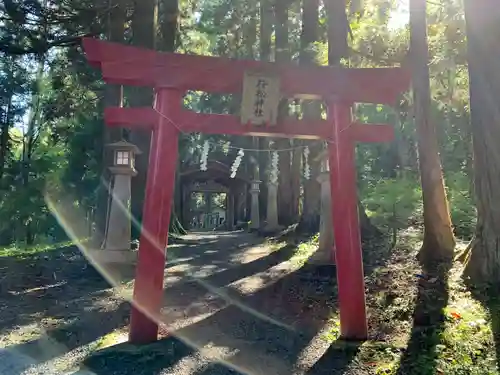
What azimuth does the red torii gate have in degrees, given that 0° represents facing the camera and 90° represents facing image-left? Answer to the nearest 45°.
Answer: approximately 0°

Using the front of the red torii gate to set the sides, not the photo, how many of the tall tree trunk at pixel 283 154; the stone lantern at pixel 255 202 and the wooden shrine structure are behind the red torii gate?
3

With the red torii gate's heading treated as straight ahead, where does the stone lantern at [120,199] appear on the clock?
The stone lantern is roughly at 5 o'clock from the red torii gate.

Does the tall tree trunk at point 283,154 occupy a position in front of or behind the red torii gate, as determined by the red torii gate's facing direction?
behind

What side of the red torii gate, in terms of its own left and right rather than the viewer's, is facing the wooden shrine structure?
back

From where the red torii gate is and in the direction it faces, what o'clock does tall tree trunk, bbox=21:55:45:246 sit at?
The tall tree trunk is roughly at 5 o'clock from the red torii gate.

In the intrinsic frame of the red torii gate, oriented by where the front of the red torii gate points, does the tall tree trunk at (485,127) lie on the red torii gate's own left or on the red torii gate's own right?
on the red torii gate's own left

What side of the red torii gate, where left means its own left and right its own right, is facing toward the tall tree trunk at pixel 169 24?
back

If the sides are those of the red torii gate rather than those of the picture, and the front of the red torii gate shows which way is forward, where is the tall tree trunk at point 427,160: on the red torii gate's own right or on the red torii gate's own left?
on the red torii gate's own left

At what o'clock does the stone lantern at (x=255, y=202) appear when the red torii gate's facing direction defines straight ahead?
The stone lantern is roughly at 6 o'clock from the red torii gate.
